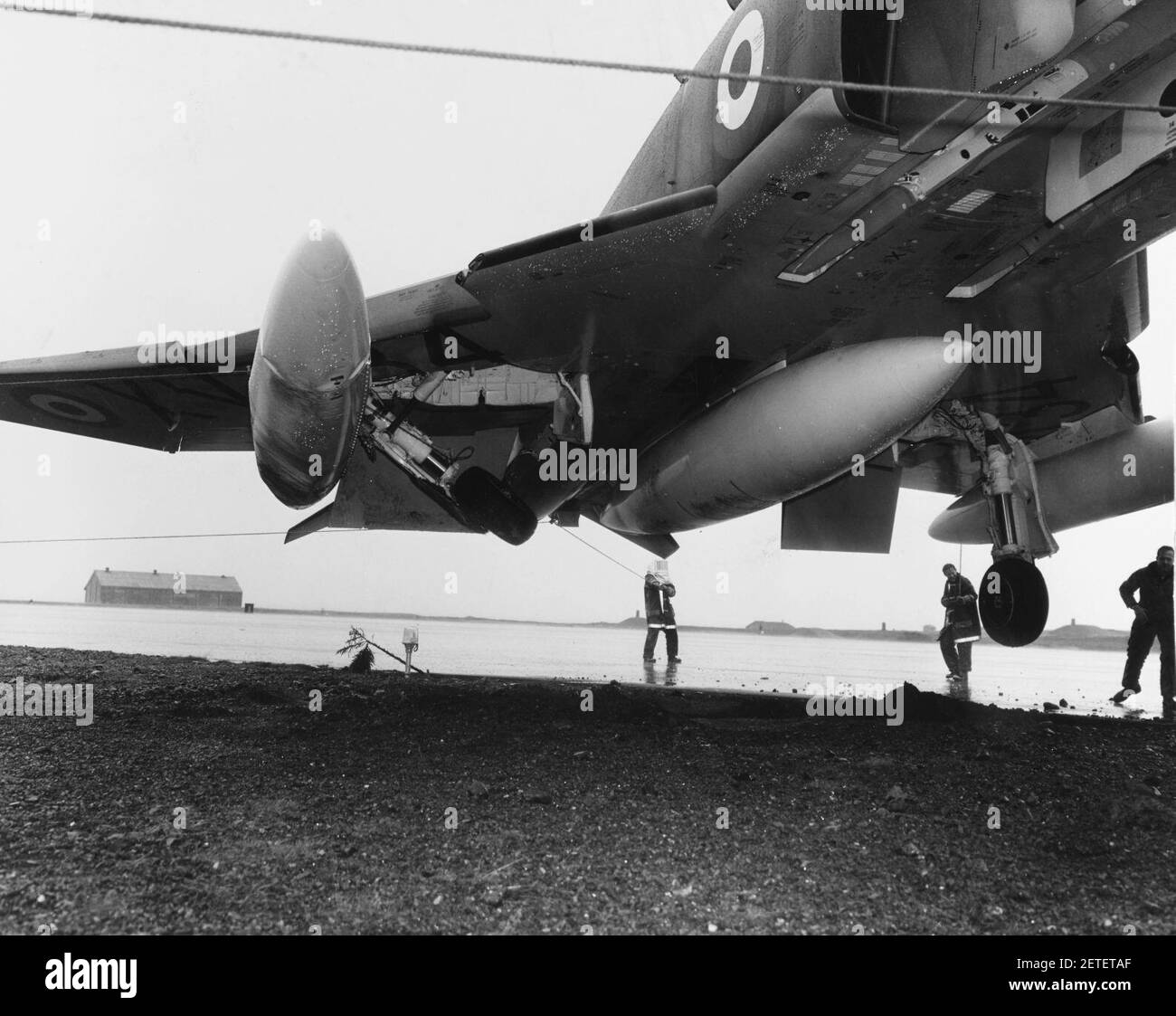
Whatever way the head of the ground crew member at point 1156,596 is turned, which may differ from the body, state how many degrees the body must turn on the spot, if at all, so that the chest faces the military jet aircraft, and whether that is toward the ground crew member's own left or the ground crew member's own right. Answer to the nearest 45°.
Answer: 0° — they already face it

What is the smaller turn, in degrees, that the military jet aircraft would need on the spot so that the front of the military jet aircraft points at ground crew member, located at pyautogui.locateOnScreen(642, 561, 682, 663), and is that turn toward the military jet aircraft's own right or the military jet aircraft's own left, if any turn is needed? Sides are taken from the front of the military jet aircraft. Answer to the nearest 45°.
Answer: approximately 135° to the military jet aircraft's own left

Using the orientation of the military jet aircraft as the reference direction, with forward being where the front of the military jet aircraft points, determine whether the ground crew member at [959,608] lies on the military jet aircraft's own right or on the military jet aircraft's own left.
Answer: on the military jet aircraft's own left

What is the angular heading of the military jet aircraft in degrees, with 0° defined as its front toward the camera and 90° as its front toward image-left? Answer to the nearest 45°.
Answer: approximately 315°

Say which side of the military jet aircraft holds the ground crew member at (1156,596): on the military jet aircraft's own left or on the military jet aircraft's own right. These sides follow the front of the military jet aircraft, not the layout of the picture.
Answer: on the military jet aircraft's own left

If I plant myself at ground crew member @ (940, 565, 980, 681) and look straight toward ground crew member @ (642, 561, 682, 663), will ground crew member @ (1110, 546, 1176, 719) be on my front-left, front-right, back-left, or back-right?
back-left
